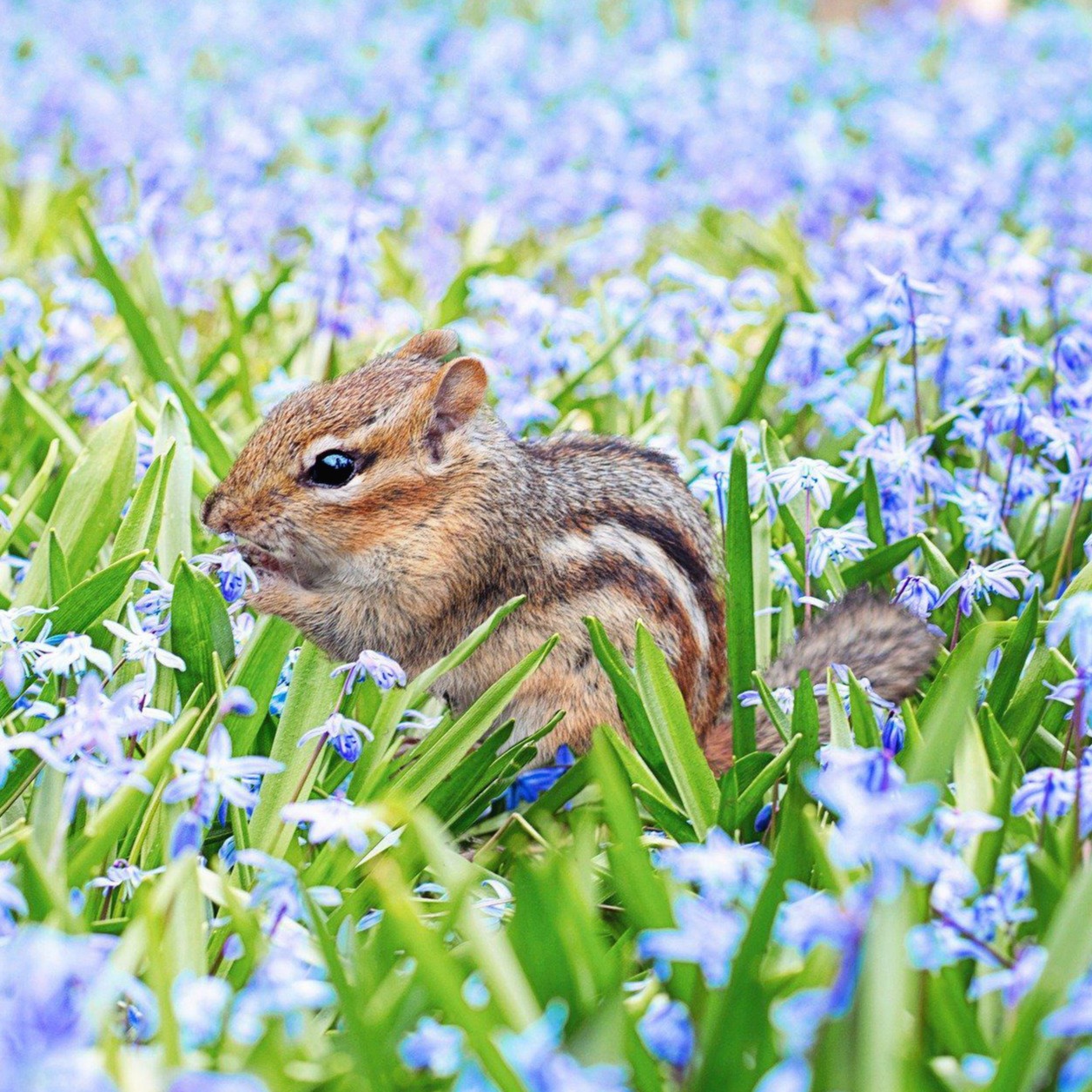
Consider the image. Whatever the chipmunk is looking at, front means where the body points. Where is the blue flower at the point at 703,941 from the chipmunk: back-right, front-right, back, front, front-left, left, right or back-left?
left

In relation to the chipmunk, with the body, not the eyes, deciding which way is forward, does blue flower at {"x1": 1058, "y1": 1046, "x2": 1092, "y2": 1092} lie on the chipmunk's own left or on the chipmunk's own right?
on the chipmunk's own left

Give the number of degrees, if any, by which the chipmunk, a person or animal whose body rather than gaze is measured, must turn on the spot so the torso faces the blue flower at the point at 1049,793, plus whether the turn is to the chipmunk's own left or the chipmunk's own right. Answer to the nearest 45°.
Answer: approximately 135° to the chipmunk's own left

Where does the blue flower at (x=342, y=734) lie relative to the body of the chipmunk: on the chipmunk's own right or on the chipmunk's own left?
on the chipmunk's own left

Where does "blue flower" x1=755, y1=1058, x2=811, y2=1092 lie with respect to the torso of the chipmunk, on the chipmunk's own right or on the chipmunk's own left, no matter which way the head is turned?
on the chipmunk's own left

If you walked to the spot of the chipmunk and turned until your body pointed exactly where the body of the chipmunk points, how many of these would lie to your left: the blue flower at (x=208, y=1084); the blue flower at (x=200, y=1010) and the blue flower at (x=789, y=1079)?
3

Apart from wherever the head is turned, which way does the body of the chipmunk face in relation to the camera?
to the viewer's left

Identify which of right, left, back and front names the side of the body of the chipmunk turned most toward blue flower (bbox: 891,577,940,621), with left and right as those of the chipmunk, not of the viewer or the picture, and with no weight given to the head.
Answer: back

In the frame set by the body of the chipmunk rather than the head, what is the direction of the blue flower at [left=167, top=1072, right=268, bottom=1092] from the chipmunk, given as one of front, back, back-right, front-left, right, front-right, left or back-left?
left

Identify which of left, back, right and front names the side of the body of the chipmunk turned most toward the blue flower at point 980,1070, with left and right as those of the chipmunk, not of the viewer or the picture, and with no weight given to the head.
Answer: left

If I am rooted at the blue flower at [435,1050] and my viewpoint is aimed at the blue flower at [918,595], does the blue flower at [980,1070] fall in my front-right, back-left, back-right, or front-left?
front-right

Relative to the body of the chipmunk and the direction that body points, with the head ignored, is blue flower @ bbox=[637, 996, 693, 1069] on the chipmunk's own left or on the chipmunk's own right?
on the chipmunk's own left
